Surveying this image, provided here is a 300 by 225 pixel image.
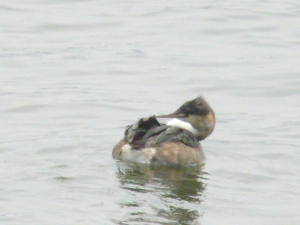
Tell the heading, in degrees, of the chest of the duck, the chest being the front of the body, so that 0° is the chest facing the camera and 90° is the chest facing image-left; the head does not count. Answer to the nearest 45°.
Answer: approximately 270°
